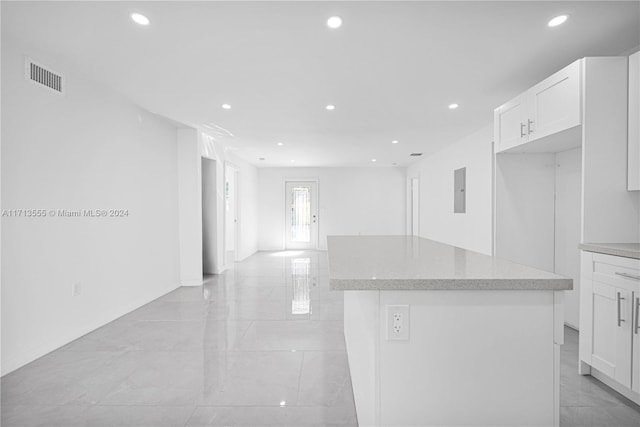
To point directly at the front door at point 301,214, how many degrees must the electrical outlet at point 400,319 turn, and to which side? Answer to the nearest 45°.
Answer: approximately 180°

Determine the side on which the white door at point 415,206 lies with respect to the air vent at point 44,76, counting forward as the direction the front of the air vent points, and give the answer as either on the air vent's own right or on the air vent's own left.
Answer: on the air vent's own left

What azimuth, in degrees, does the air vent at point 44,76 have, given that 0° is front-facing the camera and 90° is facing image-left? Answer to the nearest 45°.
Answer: approximately 315°

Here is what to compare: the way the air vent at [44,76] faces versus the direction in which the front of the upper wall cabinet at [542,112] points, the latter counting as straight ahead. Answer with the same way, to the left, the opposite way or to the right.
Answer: the opposite way

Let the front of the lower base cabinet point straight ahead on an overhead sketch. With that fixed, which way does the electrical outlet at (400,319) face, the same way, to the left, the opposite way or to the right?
to the left

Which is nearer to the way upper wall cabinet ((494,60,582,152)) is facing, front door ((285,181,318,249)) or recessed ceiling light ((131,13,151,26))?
the recessed ceiling light

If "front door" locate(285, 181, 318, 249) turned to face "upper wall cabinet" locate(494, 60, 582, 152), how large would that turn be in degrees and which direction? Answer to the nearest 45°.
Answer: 0° — it already faces it

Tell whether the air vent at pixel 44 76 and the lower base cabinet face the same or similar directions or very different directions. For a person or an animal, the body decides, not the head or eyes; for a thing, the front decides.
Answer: very different directions

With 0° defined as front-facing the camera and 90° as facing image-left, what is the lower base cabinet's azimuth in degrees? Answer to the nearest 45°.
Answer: approximately 45°

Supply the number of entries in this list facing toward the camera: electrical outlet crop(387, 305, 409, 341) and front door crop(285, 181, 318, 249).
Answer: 2

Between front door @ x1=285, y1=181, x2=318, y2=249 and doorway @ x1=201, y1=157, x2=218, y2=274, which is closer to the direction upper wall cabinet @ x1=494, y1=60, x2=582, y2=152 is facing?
the doorway

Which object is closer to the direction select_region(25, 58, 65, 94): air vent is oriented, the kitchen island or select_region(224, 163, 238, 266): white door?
the kitchen island

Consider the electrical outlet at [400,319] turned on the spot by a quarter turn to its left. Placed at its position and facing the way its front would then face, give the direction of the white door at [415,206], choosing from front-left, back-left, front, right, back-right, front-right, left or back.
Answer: left

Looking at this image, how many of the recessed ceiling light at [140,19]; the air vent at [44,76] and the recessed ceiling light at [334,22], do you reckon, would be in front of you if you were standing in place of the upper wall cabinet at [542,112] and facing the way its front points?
3
